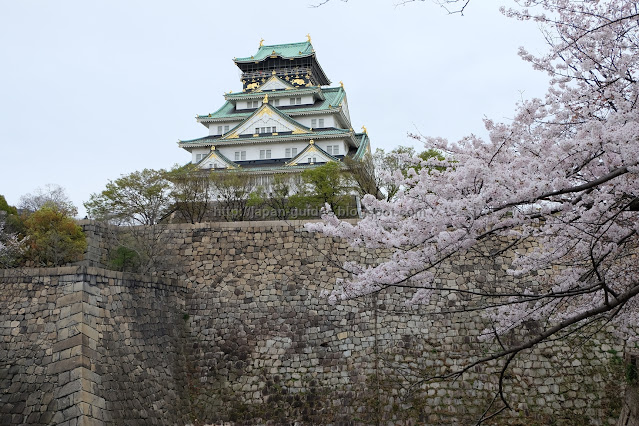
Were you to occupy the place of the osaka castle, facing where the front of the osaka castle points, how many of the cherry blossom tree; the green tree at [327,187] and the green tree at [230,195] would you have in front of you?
3

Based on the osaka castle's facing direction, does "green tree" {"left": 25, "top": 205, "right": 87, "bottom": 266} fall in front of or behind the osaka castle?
in front

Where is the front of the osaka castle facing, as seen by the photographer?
facing the viewer

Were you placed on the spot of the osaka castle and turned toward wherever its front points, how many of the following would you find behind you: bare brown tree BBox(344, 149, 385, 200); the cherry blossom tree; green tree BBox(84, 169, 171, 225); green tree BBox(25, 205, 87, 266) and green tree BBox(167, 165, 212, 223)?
0

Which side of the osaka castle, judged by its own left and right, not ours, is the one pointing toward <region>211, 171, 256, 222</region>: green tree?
front

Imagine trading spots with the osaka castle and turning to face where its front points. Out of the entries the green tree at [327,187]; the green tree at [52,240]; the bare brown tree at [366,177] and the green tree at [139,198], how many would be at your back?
0

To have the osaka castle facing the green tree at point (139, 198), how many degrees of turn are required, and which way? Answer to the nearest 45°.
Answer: approximately 45° to its right

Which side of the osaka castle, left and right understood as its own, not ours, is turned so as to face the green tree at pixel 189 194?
front

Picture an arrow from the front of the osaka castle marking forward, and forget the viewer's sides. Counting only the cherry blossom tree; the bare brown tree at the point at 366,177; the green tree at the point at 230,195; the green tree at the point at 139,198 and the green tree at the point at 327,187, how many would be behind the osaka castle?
0
